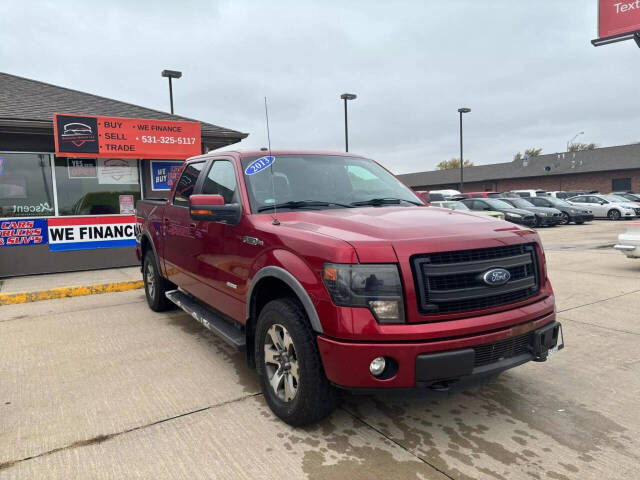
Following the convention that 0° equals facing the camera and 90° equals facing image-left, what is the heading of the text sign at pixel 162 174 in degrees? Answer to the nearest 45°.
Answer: approximately 0°

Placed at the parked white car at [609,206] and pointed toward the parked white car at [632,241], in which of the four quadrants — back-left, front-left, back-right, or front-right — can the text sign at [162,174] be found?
front-right

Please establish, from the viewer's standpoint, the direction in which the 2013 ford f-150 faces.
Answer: facing the viewer and to the right of the viewer

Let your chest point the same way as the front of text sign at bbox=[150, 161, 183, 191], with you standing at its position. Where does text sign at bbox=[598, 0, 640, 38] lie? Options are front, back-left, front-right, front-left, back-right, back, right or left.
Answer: left

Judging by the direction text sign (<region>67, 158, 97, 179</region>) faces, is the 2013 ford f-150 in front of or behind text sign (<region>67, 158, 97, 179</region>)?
in front

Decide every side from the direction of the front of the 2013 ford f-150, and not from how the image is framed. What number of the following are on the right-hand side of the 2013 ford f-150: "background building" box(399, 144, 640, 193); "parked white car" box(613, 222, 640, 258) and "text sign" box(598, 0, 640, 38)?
0

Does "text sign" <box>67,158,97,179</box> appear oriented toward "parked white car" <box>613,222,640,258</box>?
no

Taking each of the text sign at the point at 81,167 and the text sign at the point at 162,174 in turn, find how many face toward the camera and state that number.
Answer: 2

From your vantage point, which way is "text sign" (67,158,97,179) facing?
toward the camera

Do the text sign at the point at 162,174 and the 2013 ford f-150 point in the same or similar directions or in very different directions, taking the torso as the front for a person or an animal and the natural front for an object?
same or similar directions

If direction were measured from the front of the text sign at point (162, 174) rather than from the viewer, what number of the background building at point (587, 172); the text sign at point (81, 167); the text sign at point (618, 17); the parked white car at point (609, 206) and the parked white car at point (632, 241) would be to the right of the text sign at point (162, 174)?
1

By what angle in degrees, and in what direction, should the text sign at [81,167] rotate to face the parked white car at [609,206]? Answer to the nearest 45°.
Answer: approximately 90° to its left

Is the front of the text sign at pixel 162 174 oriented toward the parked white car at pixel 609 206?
no

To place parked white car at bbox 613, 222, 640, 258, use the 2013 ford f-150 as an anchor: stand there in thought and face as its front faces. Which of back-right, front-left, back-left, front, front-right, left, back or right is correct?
left

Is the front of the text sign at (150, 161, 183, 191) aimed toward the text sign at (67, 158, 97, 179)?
no
